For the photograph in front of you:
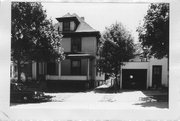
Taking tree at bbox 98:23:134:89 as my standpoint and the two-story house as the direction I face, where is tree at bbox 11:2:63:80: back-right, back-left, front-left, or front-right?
front-left

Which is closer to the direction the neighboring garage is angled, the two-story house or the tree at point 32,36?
the tree

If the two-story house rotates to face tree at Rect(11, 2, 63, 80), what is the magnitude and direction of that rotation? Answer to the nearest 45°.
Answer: approximately 45° to its right

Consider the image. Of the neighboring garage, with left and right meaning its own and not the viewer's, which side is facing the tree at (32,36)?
right

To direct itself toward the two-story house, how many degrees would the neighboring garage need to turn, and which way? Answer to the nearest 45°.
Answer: approximately 135° to its right

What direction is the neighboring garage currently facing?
toward the camera

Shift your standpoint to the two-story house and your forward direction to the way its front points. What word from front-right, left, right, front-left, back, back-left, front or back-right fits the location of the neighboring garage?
front-left

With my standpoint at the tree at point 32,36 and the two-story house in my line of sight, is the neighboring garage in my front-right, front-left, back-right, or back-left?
front-right

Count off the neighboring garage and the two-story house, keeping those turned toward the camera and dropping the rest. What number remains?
2
